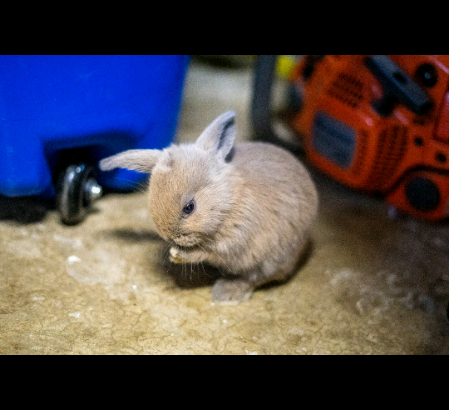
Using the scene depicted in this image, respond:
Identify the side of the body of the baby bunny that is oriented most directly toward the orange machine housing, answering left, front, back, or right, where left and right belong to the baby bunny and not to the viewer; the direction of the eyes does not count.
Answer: back

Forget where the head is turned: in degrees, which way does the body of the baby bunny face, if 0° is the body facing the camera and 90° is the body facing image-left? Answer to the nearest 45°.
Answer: approximately 45°
